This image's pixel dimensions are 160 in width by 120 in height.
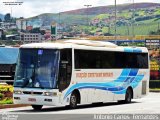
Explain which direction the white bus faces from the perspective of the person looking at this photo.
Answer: facing the viewer and to the left of the viewer
